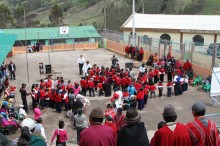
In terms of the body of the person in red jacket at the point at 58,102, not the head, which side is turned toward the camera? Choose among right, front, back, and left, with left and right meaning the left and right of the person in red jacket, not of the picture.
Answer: back

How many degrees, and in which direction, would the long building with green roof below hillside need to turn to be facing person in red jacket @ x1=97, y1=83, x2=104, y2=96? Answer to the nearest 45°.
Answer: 0° — it already faces them
